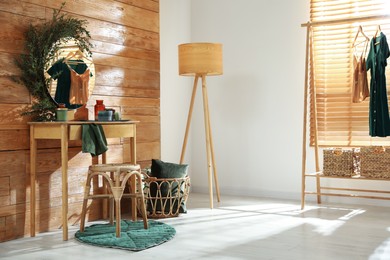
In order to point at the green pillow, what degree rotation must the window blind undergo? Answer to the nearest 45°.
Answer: approximately 45° to its right

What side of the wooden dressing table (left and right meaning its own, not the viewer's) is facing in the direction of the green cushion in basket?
left

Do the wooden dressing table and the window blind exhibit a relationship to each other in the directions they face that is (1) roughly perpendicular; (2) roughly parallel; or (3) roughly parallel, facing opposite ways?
roughly perpendicular

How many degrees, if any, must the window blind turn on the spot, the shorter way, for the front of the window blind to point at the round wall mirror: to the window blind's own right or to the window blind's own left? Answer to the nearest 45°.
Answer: approximately 45° to the window blind's own right

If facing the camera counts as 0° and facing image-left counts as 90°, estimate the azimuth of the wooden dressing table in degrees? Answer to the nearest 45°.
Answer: approximately 315°

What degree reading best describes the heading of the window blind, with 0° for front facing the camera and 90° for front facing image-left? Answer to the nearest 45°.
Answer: approximately 0°

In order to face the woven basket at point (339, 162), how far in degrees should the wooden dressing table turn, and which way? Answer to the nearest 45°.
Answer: approximately 45° to its left

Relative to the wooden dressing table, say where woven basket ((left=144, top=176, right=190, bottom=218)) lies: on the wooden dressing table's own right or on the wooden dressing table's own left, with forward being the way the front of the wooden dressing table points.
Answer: on the wooden dressing table's own left
